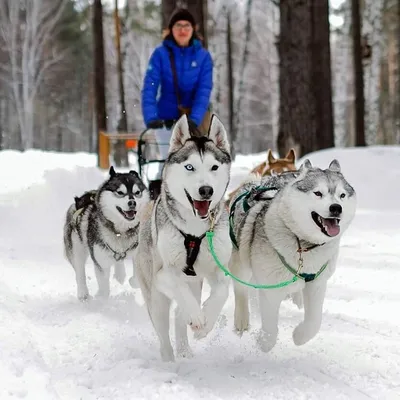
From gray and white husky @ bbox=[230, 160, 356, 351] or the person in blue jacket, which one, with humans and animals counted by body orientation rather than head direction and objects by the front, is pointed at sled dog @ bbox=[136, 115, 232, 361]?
the person in blue jacket

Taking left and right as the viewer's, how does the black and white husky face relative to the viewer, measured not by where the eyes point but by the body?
facing the viewer and to the right of the viewer

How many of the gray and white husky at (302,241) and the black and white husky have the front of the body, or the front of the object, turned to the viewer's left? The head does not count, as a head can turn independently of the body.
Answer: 0

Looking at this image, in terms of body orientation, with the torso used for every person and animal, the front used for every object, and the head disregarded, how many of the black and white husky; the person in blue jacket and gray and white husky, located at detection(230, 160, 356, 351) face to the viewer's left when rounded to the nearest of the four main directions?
0

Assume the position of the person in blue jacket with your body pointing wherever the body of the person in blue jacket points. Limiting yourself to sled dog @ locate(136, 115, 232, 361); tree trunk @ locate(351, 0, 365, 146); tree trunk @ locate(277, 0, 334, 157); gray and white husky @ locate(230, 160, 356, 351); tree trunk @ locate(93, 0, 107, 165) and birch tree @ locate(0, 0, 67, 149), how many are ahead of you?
2

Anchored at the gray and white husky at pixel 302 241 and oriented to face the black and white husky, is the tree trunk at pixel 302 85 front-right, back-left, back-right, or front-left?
front-right

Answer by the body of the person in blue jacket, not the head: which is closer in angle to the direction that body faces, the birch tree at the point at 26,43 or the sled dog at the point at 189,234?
the sled dog

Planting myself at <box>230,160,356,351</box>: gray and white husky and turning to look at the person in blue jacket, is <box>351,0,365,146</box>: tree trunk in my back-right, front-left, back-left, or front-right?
front-right

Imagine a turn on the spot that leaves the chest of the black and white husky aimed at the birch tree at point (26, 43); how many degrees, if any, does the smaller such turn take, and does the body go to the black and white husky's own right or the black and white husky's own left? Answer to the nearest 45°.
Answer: approximately 135° to the black and white husky's own left

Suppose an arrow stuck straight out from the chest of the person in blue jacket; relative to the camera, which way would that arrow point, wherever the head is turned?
toward the camera
